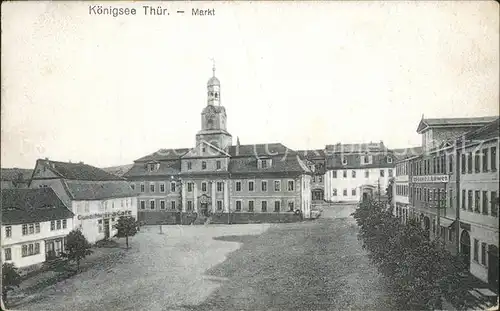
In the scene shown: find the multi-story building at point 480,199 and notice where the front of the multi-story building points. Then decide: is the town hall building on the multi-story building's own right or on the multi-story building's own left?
on the multi-story building's own right

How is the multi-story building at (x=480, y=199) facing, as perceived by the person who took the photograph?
facing the viewer and to the left of the viewer

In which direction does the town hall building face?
toward the camera

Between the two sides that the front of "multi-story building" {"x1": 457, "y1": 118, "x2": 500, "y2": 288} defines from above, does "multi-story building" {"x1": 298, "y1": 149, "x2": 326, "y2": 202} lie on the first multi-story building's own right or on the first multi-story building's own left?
on the first multi-story building's own right

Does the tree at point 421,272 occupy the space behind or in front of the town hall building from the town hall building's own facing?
in front

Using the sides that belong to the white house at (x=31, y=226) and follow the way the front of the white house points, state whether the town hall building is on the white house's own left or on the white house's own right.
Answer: on the white house's own left

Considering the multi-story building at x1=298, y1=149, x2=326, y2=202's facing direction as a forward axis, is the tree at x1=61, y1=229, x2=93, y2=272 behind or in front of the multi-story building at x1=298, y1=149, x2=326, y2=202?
in front

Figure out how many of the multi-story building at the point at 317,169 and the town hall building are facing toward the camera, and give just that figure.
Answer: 2
